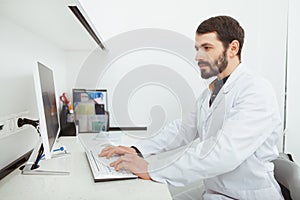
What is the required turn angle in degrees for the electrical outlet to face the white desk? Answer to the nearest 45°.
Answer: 0° — it already faces it

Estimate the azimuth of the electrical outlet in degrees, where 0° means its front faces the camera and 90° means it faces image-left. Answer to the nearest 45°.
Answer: approximately 315°
